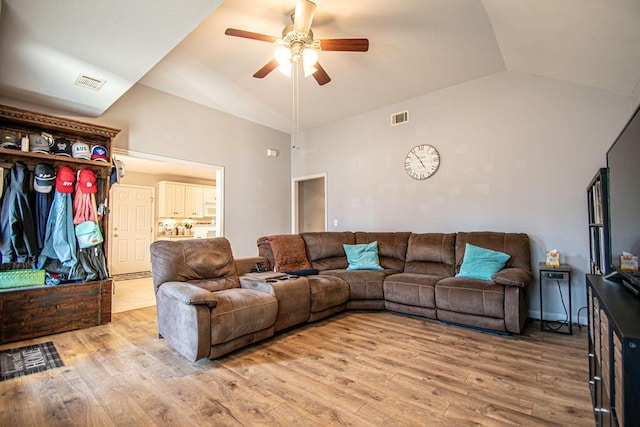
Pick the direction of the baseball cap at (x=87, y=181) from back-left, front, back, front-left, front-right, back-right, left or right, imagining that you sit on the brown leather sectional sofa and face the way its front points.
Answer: right

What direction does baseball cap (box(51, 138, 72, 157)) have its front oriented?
toward the camera

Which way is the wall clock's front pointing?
toward the camera

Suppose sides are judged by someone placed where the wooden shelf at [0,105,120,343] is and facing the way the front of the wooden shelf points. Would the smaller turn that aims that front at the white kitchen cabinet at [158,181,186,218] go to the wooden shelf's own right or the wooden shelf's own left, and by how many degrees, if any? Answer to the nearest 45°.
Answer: approximately 90° to the wooden shelf's own left

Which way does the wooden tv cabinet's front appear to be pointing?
to the viewer's left

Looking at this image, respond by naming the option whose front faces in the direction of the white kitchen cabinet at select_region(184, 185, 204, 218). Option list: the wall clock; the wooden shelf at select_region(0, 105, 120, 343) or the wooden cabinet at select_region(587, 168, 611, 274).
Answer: the wooden cabinet

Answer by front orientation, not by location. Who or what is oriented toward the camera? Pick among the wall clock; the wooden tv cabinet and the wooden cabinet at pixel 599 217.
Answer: the wall clock

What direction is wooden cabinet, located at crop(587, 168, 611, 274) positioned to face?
to the viewer's left

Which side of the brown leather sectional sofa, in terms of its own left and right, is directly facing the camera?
front

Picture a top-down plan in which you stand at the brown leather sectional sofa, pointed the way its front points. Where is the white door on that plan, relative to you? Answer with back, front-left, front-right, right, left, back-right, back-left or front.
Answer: back-right

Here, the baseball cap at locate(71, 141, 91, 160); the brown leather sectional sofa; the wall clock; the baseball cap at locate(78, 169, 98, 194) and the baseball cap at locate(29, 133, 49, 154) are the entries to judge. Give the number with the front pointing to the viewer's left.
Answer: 0

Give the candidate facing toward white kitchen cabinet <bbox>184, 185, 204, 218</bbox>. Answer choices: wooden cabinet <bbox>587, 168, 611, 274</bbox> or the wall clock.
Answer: the wooden cabinet

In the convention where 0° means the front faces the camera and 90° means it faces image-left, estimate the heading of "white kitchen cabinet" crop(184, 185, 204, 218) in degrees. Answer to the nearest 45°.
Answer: approximately 0°

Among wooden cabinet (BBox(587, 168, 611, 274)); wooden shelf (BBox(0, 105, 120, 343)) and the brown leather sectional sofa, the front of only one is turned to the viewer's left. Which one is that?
the wooden cabinet

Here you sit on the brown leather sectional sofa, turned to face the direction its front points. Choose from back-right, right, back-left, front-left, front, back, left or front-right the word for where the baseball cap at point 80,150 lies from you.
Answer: right

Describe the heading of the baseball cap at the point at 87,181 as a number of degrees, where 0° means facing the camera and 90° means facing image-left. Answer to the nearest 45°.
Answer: approximately 315°

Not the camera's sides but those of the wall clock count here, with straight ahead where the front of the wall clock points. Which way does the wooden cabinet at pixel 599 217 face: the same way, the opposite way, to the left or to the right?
to the right
